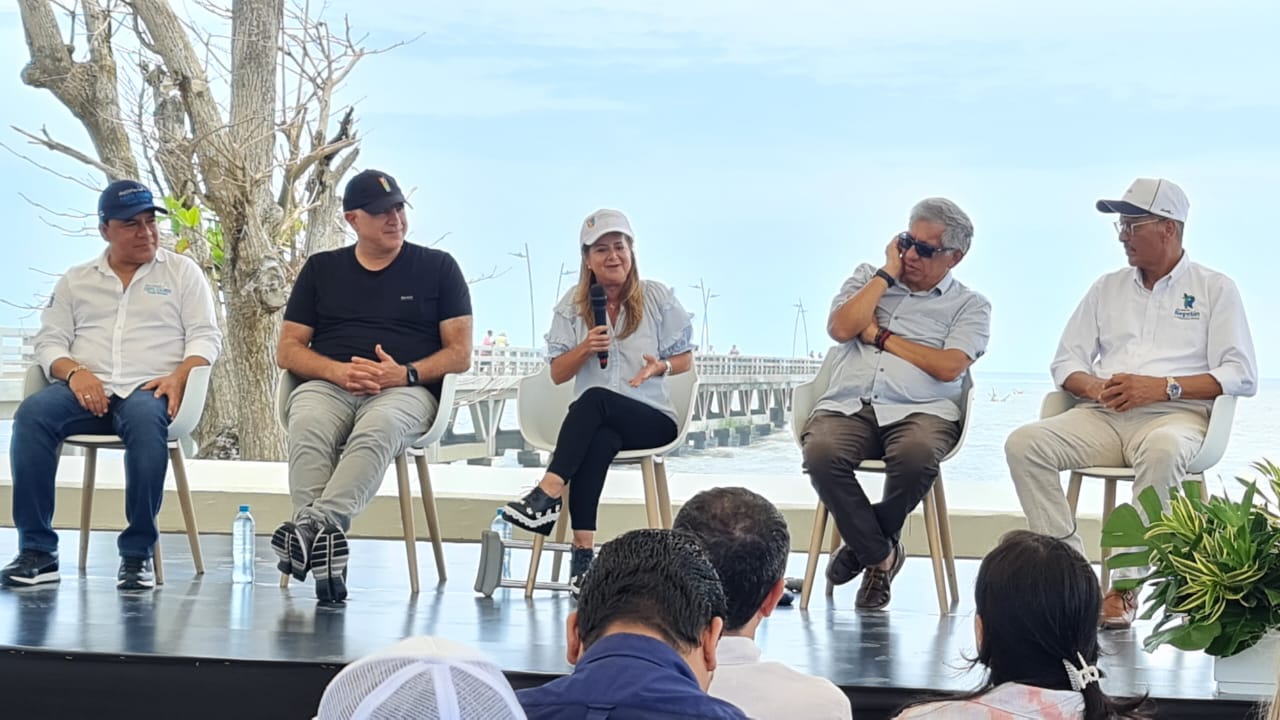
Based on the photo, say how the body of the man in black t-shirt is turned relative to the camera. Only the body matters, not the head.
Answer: toward the camera

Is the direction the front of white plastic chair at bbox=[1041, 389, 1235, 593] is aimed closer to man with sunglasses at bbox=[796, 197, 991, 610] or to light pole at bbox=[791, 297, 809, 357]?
the man with sunglasses

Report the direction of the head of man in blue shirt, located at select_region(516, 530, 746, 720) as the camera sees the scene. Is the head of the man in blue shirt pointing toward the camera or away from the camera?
away from the camera

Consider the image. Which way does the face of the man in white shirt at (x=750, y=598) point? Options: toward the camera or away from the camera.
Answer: away from the camera

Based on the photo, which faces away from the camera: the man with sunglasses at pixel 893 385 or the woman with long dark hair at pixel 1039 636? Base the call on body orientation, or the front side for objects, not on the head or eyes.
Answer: the woman with long dark hair

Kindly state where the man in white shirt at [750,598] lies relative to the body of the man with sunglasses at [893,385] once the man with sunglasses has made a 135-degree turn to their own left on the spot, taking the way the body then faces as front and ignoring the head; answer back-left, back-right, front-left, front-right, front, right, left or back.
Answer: back-right

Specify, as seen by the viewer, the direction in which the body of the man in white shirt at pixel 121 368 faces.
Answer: toward the camera

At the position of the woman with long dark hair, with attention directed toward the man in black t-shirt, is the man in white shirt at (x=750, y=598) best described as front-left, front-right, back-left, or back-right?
front-left

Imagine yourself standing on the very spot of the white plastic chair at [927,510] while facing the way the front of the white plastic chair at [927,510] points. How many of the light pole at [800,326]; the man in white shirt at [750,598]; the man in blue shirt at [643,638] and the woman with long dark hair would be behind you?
1

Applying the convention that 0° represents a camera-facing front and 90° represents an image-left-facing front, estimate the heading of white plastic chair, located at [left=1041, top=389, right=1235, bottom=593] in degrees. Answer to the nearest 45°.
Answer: approximately 45°

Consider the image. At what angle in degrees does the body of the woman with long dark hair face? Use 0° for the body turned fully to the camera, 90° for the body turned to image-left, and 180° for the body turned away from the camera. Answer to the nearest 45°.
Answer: approximately 180°

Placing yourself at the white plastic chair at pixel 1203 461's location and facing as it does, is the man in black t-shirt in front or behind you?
in front

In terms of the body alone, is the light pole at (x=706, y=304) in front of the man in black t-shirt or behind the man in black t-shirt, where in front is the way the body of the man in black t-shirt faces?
behind

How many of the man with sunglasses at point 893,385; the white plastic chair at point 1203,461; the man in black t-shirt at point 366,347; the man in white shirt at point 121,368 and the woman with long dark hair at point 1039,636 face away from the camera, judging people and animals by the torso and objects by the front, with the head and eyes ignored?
1

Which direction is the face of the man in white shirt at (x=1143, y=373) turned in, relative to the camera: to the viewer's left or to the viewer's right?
to the viewer's left

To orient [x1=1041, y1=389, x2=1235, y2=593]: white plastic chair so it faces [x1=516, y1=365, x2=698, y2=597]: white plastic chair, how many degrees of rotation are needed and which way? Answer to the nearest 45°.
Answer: approximately 45° to its right

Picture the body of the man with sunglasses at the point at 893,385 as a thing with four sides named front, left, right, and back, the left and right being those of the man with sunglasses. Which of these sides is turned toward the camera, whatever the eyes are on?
front

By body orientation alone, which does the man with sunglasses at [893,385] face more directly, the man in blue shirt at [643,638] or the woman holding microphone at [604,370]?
the man in blue shirt

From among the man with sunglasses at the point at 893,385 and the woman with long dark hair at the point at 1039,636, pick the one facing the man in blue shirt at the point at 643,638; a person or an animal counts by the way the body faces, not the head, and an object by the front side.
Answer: the man with sunglasses

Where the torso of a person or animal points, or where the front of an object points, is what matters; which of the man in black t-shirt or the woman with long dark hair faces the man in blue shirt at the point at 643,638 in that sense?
the man in black t-shirt
